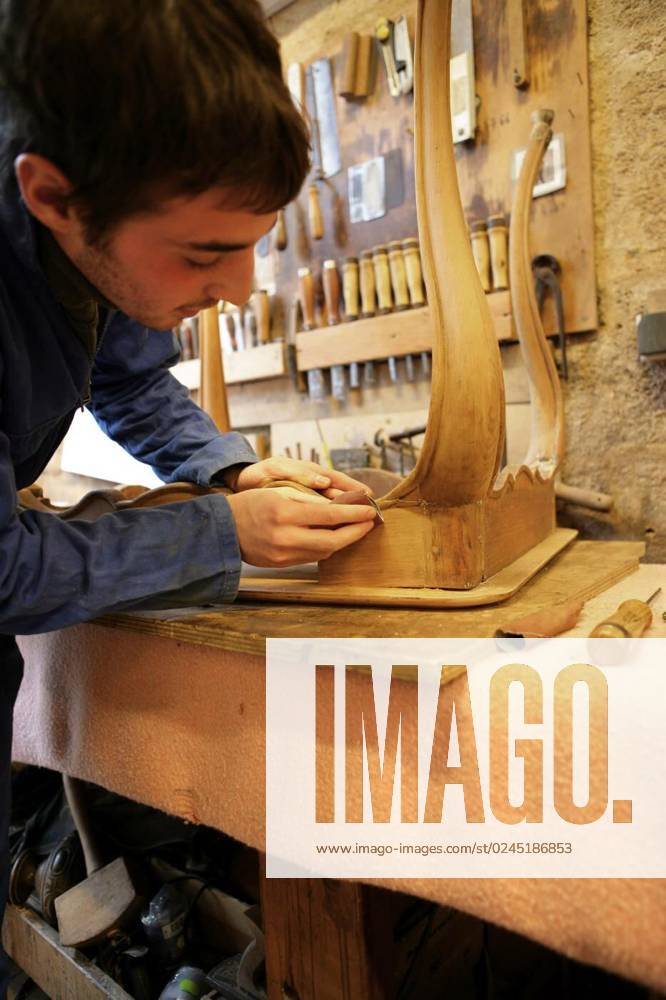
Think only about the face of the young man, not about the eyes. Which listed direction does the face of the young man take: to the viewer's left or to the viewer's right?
to the viewer's right

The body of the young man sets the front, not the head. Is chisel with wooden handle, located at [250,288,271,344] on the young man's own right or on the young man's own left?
on the young man's own left

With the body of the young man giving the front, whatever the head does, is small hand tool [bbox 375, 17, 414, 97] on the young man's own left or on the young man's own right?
on the young man's own left

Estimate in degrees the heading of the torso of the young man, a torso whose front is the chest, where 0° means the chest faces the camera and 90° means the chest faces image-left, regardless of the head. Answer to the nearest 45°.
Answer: approximately 270°

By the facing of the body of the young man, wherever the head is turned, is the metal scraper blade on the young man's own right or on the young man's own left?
on the young man's own left

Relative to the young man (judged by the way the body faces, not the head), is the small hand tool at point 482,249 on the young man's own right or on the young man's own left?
on the young man's own left

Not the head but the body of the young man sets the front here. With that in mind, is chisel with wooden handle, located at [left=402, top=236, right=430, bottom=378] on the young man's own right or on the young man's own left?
on the young man's own left

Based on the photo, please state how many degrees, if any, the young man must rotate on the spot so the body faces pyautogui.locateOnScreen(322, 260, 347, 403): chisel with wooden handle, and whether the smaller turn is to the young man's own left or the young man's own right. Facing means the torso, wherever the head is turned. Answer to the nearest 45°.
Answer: approximately 90° to the young man's own left
